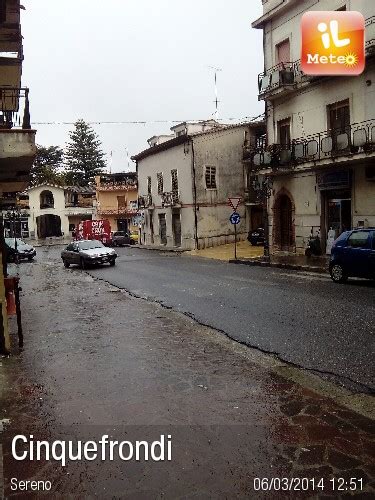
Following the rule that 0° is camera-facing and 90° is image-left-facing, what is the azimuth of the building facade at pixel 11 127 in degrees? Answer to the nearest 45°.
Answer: approximately 270°

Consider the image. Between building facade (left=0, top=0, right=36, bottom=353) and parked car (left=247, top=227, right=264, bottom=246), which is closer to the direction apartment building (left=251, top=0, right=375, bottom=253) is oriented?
the building facade

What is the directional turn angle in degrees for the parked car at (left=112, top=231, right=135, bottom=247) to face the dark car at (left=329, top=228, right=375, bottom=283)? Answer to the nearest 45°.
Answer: approximately 90° to its right

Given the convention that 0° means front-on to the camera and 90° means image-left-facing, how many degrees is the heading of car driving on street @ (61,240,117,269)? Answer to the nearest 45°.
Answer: approximately 315°

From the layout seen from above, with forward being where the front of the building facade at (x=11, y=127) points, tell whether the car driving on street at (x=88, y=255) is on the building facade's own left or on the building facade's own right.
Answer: on the building facade's own left

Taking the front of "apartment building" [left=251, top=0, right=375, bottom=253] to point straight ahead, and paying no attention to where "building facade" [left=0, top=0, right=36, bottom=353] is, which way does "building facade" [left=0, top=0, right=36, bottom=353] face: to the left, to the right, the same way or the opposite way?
the opposite way

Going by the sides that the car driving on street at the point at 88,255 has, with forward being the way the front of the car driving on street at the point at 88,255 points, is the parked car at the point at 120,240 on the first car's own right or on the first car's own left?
on the first car's own left
